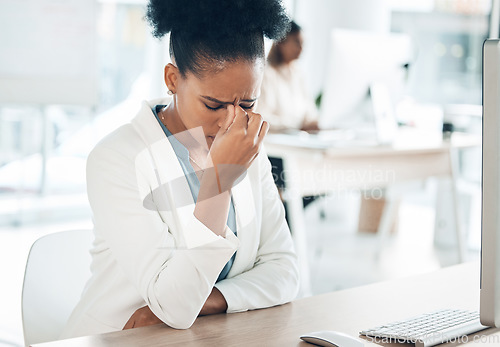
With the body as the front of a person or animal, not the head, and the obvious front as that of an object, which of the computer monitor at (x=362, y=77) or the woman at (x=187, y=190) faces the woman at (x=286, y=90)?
the computer monitor

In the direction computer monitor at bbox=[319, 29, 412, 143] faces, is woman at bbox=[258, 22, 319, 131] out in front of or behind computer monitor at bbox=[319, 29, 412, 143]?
in front

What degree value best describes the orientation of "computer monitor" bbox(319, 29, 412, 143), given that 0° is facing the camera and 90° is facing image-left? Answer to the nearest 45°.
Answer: approximately 135°

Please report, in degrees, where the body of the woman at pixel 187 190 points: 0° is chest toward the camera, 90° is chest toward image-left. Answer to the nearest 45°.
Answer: approximately 315°

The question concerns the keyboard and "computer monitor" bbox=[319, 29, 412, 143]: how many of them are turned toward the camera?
0

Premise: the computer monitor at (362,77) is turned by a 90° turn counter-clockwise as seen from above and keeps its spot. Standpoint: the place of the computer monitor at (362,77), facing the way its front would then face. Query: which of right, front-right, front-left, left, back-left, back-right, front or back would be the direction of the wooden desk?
front-left

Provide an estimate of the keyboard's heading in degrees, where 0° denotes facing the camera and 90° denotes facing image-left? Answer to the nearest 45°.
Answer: approximately 135°

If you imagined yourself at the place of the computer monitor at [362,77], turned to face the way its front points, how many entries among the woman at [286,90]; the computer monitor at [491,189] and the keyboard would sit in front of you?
1

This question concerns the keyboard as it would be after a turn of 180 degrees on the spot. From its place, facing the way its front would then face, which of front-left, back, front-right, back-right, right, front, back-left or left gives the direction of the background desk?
back-left

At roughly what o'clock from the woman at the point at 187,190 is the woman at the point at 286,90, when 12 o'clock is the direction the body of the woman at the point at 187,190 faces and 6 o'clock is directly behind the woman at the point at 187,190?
the woman at the point at 286,90 is roughly at 8 o'clock from the woman at the point at 187,190.

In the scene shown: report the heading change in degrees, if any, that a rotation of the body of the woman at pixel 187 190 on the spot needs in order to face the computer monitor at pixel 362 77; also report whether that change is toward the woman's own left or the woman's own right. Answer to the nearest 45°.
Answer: approximately 90° to the woman's own left

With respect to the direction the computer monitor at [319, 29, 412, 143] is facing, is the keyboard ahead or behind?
behind
